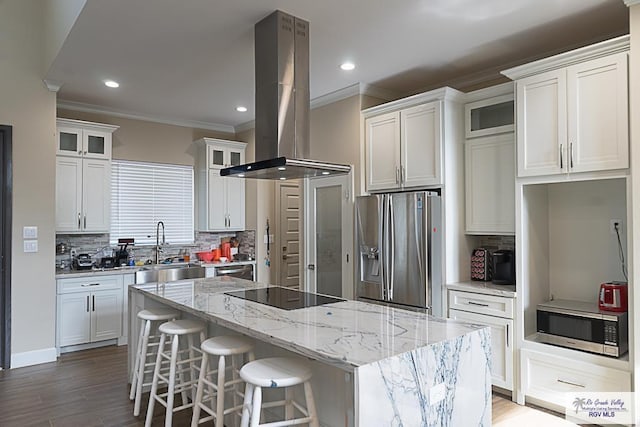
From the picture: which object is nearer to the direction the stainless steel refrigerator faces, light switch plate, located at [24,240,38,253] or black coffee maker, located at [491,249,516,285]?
the light switch plate

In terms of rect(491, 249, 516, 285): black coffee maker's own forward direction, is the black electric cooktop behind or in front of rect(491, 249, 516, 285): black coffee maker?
in front

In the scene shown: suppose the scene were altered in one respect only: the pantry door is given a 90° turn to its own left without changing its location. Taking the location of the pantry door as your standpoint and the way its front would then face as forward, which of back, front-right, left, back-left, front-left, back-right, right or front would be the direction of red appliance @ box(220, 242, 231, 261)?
back

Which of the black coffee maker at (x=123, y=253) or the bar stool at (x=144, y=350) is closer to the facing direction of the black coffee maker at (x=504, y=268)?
the bar stool

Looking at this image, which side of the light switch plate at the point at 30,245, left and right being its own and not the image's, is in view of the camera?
front

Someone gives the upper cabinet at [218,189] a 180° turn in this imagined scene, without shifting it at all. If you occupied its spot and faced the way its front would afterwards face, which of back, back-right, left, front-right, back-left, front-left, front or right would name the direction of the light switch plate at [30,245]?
left

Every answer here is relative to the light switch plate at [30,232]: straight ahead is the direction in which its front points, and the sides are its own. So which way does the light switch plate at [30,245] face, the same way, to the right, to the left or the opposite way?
the same way

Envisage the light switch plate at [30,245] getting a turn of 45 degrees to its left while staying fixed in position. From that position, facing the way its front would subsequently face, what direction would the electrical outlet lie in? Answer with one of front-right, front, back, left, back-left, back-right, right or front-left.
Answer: front

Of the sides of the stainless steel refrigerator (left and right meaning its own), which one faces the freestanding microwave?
left

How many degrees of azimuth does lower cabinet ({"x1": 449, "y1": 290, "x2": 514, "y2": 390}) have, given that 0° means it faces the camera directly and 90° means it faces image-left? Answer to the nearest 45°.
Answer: approximately 45°

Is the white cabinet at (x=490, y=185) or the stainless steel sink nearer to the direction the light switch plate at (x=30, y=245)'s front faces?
the white cabinet

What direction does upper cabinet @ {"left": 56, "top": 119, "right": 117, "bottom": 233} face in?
toward the camera

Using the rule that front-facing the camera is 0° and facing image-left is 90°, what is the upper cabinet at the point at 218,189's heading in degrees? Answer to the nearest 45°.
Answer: approximately 315°

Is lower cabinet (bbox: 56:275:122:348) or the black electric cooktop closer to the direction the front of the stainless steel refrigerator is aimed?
the black electric cooktop

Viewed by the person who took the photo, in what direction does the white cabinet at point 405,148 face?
facing the viewer and to the left of the viewer
